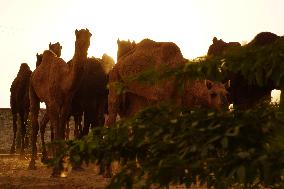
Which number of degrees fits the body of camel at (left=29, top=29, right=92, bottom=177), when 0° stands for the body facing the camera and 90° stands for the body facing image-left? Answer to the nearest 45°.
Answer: approximately 315°

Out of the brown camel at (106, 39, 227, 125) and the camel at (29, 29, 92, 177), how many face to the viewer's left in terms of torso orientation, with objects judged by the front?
0

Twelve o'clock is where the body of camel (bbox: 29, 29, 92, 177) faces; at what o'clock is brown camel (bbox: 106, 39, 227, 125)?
The brown camel is roughly at 11 o'clock from the camel.

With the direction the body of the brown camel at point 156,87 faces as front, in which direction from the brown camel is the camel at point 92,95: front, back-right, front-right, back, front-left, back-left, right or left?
back-left

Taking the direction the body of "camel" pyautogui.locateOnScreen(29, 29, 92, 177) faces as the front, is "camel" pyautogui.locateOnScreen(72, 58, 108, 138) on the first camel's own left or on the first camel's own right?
on the first camel's own left

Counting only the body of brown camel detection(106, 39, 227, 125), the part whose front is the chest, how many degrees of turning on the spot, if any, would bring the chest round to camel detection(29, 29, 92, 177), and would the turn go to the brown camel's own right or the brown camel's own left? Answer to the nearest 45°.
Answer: approximately 180°

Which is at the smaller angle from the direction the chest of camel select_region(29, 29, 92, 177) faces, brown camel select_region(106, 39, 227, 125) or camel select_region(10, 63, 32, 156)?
the brown camel

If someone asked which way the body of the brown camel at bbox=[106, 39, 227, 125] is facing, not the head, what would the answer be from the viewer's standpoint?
to the viewer's right
